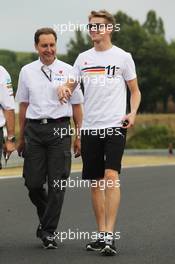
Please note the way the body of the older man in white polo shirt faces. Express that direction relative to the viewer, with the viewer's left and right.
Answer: facing the viewer
